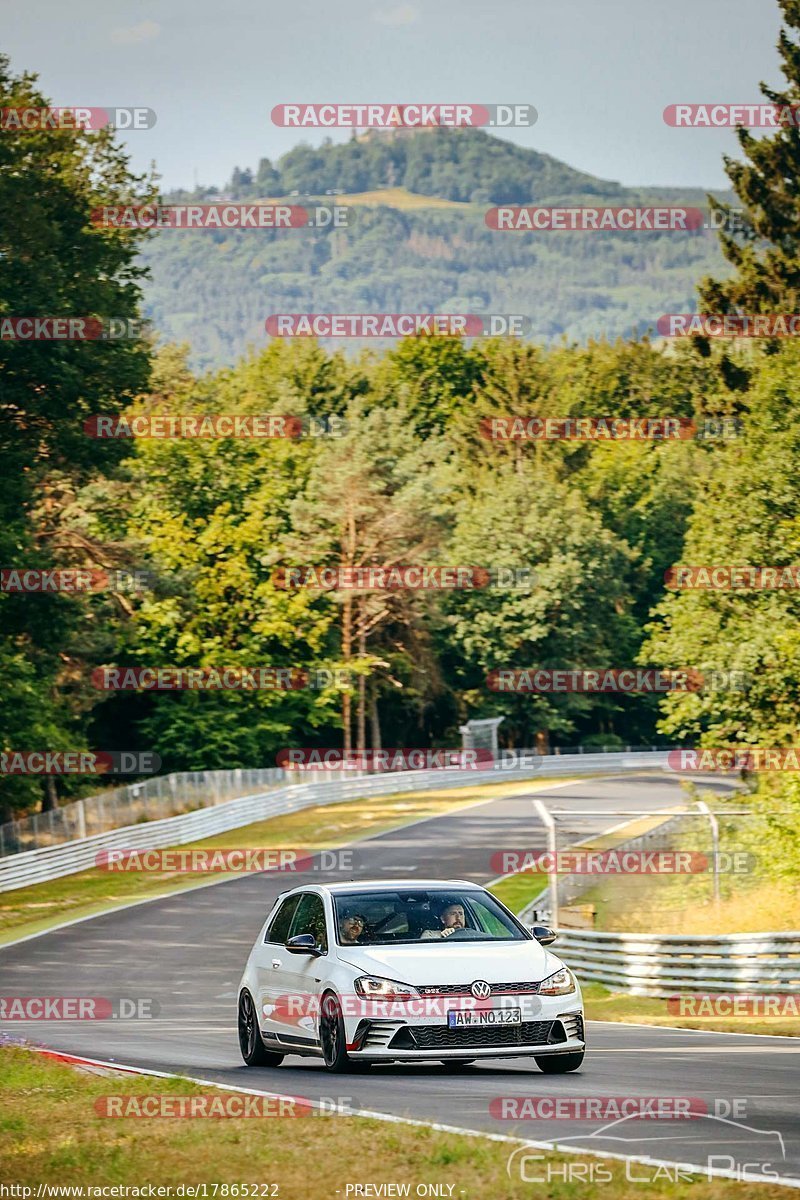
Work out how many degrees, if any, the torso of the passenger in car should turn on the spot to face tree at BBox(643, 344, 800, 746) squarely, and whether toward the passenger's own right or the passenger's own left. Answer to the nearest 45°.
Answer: approximately 135° to the passenger's own left

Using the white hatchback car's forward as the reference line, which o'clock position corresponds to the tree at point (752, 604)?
The tree is roughly at 8 o'clock from the white hatchback car.

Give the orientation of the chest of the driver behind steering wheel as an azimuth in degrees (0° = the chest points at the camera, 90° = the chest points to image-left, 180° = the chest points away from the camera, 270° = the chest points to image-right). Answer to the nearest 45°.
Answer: approximately 315°

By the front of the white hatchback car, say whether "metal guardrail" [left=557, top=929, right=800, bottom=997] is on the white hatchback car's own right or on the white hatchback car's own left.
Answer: on the white hatchback car's own left

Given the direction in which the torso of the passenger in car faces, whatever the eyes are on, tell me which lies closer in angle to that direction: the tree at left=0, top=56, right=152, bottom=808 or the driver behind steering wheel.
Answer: the driver behind steering wheel

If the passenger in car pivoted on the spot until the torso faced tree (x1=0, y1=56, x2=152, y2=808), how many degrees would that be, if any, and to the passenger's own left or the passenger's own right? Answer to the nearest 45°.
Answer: approximately 135° to the passenger's own left

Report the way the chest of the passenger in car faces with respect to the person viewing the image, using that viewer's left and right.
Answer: facing the viewer and to the right of the viewer

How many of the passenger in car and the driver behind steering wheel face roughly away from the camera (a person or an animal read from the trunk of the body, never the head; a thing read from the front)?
0

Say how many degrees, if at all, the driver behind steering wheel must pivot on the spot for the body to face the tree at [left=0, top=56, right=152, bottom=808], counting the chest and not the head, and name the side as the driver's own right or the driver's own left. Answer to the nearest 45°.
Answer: approximately 135° to the driver's own left
